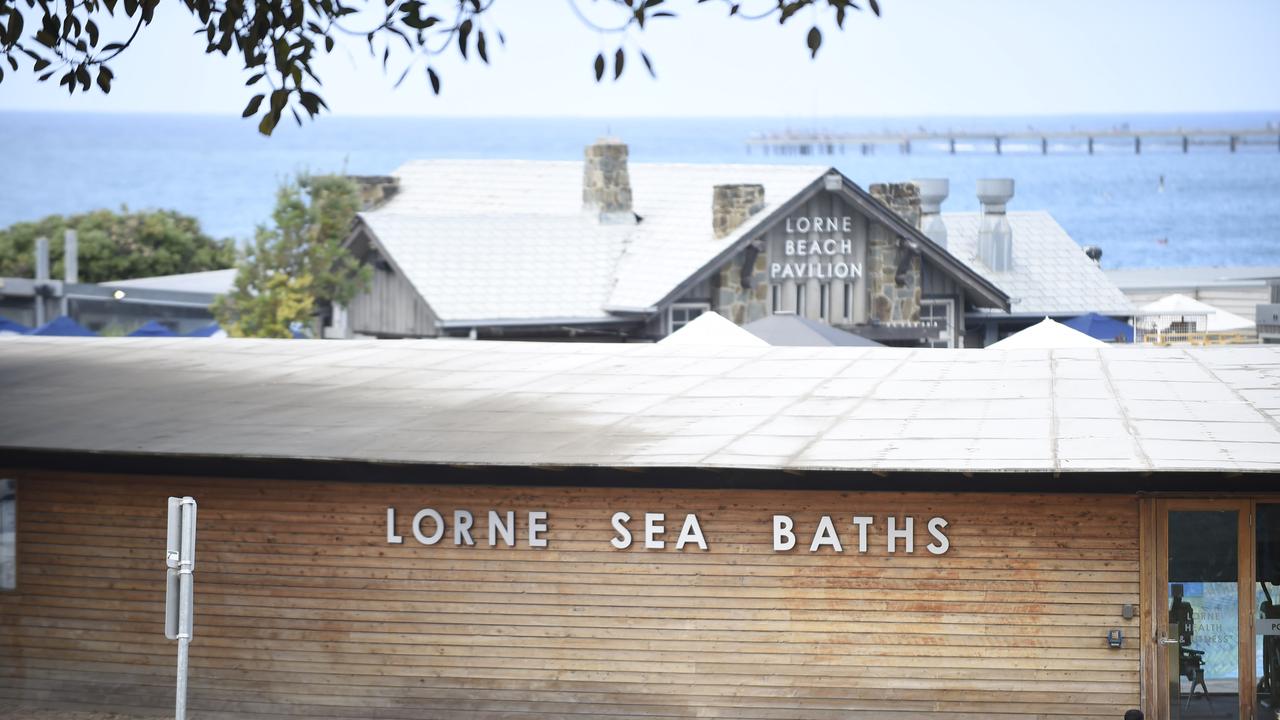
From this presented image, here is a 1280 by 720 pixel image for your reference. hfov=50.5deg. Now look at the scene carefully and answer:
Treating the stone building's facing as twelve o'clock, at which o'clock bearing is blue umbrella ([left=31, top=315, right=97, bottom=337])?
The blue umbrella is roughly at 3 o'clock from the stone building.

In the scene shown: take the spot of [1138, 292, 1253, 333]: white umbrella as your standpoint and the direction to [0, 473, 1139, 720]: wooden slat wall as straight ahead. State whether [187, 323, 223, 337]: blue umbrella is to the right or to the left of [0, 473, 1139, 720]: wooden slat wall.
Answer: right

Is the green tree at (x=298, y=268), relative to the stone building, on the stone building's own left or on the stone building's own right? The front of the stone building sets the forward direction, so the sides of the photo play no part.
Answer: on the stone building's own right

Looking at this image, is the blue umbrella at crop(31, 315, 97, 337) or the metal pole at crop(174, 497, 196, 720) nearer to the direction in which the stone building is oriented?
the metal pole

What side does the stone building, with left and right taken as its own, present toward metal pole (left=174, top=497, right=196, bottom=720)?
front

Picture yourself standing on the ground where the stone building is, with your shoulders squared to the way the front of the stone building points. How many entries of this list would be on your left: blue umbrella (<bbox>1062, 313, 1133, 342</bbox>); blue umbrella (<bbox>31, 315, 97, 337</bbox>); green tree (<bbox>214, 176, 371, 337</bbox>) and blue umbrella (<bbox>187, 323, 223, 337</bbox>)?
1

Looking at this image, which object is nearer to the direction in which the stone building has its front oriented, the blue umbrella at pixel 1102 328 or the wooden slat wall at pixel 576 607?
the wooden slat wall

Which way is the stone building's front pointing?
toward the camera

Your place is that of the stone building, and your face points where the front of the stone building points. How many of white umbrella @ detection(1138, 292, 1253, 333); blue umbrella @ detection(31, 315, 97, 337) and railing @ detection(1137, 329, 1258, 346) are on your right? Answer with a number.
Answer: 1

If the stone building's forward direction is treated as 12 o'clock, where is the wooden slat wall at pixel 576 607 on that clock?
The wooden slat wall is roughly at 12 o'clock from the stone building.

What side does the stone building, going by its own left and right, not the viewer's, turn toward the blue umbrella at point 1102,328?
left

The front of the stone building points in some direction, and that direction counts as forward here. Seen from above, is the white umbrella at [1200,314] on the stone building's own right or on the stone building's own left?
on the stone building's own left
